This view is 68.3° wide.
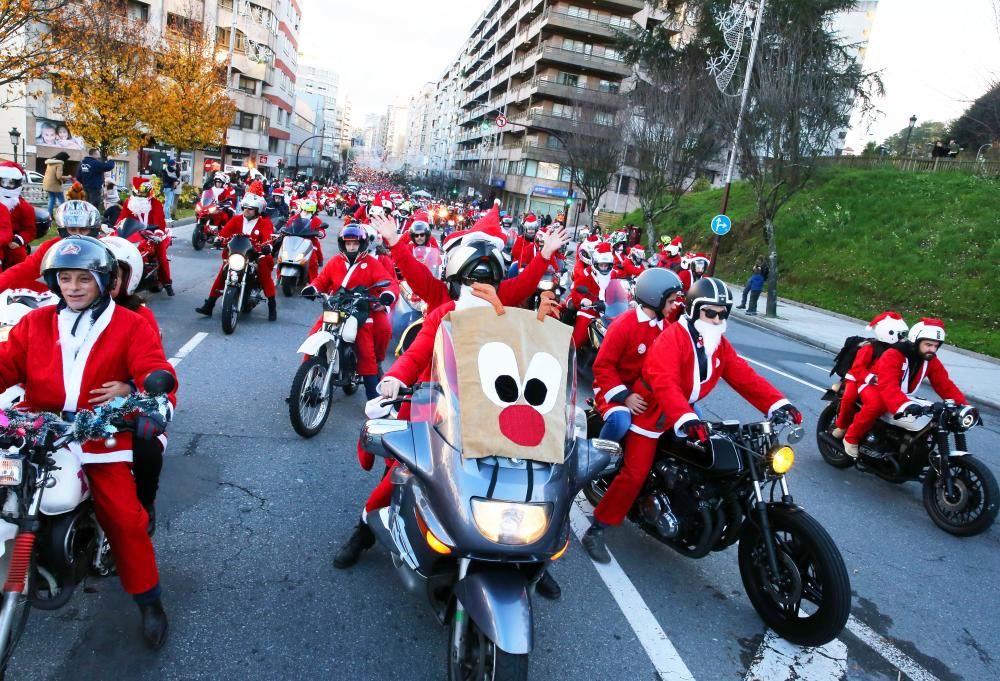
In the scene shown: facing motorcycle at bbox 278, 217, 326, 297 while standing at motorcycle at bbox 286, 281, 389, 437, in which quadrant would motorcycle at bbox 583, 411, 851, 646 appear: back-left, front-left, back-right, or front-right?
back-right

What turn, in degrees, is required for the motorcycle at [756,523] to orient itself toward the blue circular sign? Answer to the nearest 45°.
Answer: approximately 135° to its left

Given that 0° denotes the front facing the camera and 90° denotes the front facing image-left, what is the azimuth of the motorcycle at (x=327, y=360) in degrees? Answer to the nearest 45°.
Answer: approximately 45°

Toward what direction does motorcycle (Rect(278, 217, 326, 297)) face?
toward the camera

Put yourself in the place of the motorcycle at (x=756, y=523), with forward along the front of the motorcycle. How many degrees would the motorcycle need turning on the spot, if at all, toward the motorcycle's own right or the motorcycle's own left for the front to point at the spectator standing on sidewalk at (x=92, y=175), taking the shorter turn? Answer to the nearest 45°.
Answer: approximately 180°

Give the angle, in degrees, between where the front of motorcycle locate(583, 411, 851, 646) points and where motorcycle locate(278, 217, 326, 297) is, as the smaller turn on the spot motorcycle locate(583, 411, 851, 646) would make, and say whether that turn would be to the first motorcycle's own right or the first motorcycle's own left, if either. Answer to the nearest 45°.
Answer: approximately 180°

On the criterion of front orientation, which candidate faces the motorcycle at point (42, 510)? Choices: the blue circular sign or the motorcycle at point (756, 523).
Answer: the blue circular sign

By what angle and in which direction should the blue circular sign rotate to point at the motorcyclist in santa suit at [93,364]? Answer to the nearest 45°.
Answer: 0° — it already faces them

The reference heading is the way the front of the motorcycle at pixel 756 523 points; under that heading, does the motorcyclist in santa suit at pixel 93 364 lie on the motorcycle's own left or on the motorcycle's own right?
on the motorcycle's own right

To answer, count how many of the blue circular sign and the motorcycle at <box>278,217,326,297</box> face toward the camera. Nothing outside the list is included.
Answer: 2

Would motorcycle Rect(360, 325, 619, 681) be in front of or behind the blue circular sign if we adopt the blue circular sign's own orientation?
in front

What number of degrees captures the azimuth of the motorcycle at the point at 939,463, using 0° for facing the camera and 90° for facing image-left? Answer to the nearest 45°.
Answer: approximately 315°

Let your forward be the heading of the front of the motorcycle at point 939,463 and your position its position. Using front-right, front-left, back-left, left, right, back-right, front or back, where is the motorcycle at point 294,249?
back-right

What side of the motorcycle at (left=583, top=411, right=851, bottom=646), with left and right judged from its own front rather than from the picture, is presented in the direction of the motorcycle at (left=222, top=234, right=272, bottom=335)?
back

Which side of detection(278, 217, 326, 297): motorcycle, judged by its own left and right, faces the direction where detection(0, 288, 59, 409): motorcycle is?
front

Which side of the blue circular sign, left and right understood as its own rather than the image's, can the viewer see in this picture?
front

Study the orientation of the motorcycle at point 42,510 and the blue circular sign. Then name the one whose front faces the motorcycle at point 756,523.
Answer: the blue circular sign

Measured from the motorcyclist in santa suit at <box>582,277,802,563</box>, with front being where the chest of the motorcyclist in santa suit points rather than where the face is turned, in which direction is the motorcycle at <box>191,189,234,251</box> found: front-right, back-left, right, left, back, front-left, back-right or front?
back
